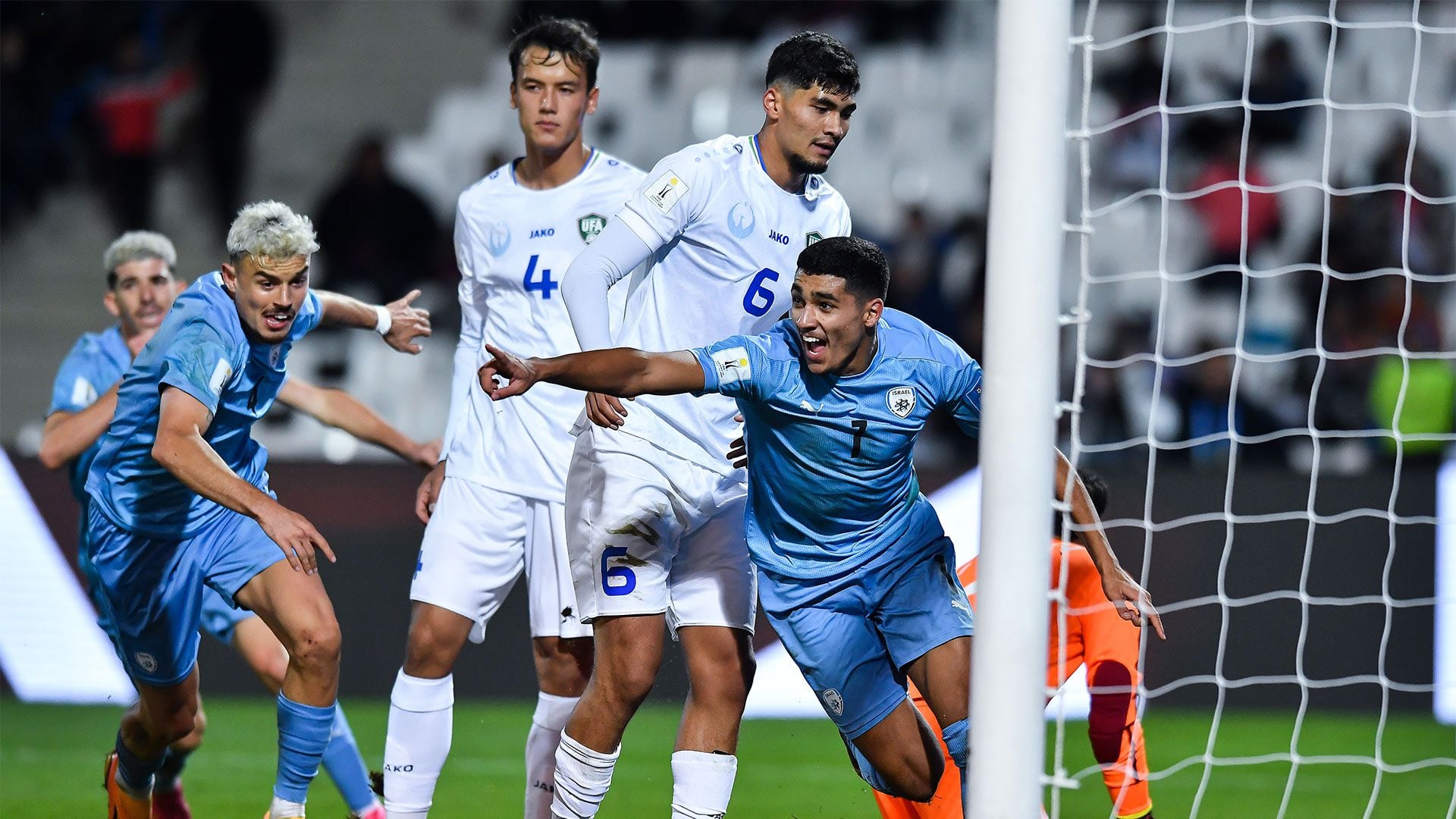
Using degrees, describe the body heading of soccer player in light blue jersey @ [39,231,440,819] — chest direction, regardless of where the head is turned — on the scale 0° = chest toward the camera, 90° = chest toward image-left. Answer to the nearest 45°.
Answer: approximately 315°

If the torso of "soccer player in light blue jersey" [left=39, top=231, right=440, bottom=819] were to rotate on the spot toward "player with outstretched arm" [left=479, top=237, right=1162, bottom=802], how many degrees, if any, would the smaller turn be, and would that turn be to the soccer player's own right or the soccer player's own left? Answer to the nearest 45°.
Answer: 0° — they already face them

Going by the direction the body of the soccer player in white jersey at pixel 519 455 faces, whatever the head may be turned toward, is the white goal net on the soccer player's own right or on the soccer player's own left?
on the soccer player's own left

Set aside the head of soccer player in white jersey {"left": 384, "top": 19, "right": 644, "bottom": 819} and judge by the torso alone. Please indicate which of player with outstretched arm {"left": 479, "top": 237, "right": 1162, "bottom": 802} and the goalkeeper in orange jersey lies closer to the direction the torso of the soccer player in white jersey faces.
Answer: the player with outstretched arm

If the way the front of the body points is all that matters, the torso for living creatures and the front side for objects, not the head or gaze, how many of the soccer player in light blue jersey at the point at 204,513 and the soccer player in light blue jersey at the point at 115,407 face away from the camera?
0

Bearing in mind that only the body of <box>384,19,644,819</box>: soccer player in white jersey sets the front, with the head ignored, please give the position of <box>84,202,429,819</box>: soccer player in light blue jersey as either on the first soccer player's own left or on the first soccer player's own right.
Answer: on the first soccer player's own right
